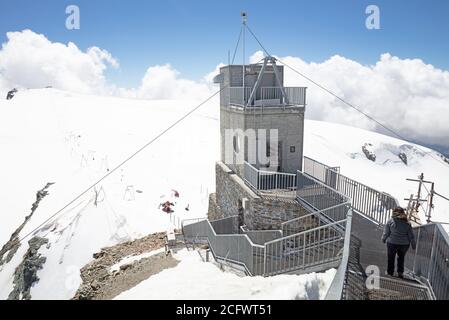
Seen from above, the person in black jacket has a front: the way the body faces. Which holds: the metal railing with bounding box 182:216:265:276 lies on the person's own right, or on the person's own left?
on the person's own left

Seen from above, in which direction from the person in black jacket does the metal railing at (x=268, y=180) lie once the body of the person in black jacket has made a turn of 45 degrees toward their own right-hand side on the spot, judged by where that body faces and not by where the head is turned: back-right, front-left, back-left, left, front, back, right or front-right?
left

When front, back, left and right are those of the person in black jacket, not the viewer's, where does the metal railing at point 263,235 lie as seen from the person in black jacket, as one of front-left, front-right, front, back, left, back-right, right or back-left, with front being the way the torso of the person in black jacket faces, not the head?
front-left

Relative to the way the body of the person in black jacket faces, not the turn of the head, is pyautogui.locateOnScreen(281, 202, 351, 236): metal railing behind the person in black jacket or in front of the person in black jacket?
in front

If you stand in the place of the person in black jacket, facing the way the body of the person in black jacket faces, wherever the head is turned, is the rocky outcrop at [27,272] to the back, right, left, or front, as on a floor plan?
left

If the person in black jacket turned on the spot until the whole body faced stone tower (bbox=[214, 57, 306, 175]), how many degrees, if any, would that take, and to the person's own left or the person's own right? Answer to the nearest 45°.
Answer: approximately 45° to the person's own left

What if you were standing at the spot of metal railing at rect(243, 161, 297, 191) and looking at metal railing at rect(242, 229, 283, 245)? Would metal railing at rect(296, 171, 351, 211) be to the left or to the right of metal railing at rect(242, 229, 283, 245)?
left

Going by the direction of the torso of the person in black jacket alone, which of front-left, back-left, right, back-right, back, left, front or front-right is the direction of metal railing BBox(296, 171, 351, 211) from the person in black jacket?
front-left

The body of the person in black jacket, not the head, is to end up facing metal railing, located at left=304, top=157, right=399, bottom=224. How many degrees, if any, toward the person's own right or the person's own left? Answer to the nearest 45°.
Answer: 0° — they already face it

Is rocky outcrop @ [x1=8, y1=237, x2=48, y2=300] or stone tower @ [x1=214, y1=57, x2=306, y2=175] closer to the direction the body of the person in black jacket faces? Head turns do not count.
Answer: the stone tower

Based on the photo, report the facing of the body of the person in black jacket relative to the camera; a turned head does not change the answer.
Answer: away from the camera
